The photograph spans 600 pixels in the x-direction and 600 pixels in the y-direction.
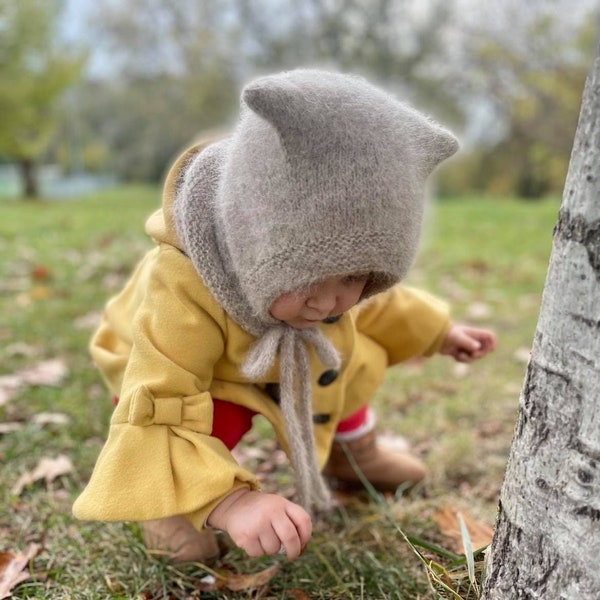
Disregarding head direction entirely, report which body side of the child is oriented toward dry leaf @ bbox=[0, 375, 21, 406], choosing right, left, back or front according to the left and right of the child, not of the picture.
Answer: back

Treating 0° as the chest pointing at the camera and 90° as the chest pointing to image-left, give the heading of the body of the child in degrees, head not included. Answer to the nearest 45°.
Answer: approximately 315°

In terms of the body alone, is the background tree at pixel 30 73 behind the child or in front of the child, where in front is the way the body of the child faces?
behind

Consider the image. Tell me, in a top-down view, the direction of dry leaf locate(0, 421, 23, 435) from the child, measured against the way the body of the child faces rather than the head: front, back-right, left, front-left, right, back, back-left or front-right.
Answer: back
